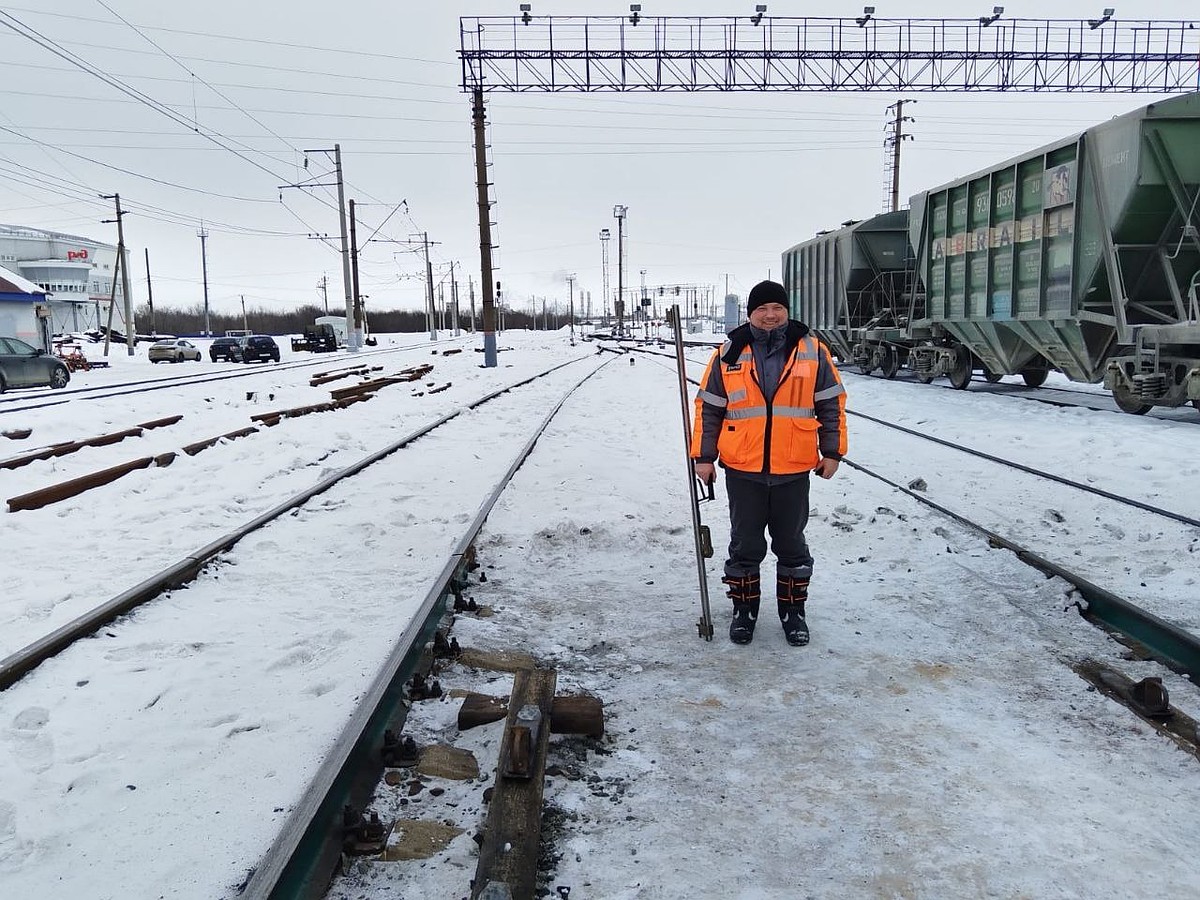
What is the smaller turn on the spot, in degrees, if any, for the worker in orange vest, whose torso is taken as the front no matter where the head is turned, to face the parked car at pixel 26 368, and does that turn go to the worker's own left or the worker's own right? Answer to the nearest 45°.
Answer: approximately 135° to the worker's own right

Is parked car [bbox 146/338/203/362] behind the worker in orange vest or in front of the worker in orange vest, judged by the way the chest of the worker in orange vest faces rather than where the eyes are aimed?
behind

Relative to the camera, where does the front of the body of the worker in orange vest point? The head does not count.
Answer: toward the camera

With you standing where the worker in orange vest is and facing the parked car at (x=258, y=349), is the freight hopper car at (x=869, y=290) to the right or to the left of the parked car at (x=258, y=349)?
right

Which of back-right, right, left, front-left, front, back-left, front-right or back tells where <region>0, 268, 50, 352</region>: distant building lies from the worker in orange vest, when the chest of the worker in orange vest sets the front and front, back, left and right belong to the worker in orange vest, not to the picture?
back-right

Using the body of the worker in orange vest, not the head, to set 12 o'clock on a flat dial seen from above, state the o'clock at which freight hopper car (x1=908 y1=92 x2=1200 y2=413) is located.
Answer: The freight hopper car is roughly at 7 o'clock from the worker in orange vest.

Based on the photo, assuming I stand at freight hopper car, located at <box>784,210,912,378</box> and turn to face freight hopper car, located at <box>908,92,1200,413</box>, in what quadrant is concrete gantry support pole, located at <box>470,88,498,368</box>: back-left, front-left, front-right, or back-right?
back-right

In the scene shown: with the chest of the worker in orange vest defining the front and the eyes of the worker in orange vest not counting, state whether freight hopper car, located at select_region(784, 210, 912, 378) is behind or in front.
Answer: behind

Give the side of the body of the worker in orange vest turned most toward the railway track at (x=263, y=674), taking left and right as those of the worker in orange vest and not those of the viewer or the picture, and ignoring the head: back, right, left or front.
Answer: right
